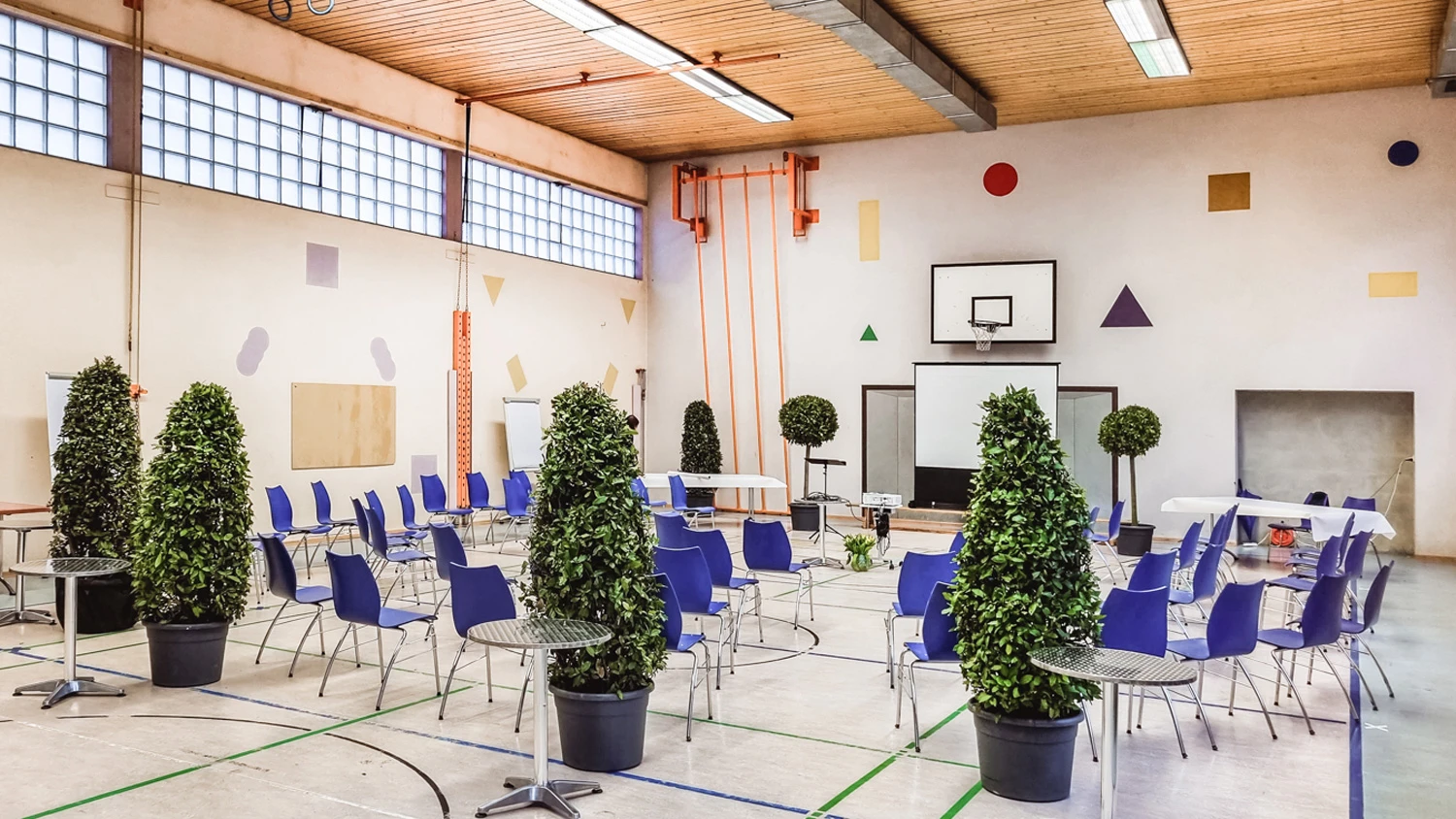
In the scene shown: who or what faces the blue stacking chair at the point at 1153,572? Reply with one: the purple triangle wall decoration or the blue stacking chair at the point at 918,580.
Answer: the purple triangle wall decoration

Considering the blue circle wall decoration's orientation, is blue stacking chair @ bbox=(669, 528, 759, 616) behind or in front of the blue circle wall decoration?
in front

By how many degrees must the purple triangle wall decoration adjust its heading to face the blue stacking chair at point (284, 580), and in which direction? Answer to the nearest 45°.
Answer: approximately 45° to its right

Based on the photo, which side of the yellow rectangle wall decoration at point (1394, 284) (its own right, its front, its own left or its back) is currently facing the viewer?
front

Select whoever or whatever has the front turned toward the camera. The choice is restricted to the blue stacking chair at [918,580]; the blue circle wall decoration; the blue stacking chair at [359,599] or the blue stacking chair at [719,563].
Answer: the blue circle wall decoration

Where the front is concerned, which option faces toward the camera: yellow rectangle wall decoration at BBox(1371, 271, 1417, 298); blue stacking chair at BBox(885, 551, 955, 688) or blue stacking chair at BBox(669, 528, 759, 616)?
the yellow rectangle wall decoration

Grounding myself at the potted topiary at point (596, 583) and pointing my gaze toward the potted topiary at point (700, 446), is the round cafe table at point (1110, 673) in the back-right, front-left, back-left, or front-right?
back-right

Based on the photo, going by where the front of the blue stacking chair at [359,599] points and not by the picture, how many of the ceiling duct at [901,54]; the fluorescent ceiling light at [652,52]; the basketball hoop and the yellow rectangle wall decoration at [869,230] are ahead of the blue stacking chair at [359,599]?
4

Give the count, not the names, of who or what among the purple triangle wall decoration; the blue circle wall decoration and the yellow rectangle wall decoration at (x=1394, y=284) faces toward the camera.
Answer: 3

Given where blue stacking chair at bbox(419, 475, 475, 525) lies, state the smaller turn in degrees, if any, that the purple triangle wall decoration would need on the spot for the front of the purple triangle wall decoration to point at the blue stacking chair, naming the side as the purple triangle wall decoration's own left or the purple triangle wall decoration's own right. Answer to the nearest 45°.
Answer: approximately 45° to the purple triangle wall decoration's own right

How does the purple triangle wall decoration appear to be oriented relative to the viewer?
toward the camera

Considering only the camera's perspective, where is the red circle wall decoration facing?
facing the viewer

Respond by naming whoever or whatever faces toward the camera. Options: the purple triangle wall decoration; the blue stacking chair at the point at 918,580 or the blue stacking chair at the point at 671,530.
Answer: the purple triangle wall decoration

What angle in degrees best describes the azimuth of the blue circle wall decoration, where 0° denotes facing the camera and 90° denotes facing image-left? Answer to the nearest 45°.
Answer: approximately 0°

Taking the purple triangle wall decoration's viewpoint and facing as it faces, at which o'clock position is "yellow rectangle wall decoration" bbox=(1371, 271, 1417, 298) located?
The yellow rectangle wall decoration is roughly at 9 o'clock from the purple triangle wall decoration.

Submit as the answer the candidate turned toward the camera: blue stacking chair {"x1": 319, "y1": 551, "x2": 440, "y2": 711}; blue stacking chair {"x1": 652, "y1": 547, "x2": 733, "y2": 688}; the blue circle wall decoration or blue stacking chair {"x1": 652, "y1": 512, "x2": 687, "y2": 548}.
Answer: the blue circle wall decoration

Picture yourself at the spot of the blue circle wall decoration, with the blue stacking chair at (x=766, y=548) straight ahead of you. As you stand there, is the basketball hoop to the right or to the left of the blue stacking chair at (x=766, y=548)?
right
